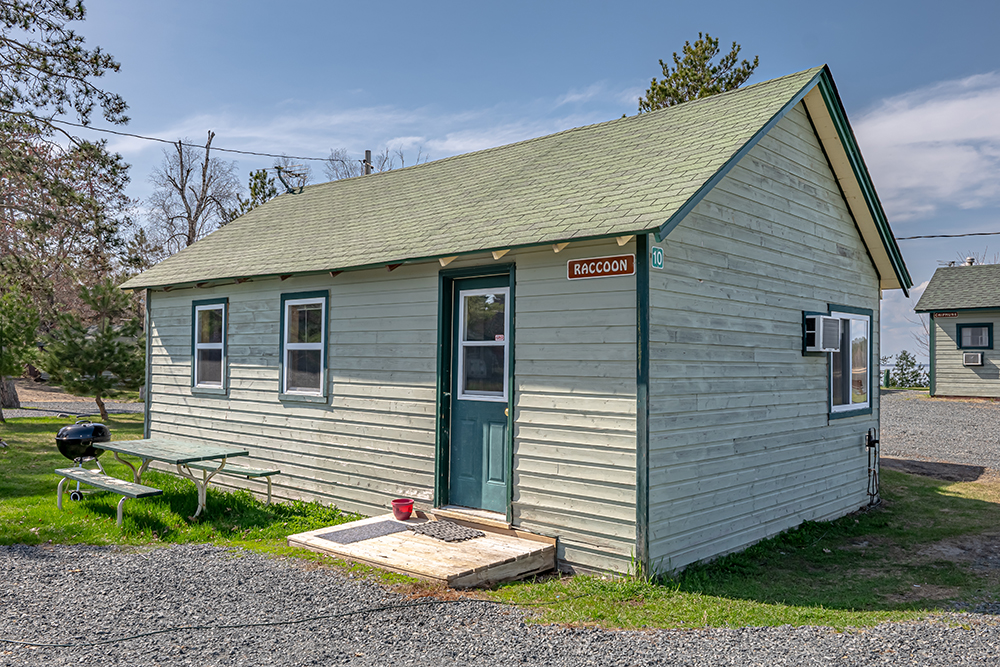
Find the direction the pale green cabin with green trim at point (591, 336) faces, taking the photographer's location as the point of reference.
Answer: facing the viewer and to the left of the viewer

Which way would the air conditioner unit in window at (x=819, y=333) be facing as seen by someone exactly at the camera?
facing the viewer and to the right of the viewer

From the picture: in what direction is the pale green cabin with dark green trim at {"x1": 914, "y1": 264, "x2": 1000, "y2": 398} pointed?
toward the camera

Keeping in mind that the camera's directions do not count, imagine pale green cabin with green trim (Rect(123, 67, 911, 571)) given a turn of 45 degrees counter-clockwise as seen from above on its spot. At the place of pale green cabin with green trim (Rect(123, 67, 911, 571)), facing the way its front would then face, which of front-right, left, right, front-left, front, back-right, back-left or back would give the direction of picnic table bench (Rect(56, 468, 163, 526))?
right

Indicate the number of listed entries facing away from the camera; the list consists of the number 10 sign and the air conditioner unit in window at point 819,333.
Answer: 0

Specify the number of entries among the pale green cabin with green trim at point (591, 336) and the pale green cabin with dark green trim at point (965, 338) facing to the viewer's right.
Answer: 0

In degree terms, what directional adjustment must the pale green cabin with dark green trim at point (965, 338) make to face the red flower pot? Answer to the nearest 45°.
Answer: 0° — it already faces it

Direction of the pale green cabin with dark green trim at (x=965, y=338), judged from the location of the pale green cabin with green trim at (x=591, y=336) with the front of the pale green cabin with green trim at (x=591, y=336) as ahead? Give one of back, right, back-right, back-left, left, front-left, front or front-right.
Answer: back
